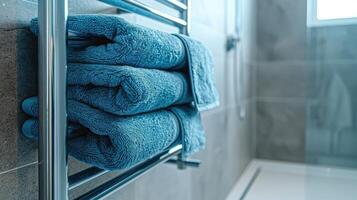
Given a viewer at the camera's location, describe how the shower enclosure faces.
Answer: facing the viewer

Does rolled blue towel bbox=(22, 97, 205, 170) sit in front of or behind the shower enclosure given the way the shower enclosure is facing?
in front

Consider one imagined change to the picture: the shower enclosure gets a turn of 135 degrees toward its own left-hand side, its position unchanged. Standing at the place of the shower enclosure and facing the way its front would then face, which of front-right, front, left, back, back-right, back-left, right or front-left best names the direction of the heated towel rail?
back-right

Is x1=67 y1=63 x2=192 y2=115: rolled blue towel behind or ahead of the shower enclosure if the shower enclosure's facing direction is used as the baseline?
ahead

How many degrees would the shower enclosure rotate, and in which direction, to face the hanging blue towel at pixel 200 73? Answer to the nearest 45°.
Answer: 0° — it already faces it

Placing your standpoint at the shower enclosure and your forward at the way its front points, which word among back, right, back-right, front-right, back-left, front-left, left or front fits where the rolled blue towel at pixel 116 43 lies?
front
